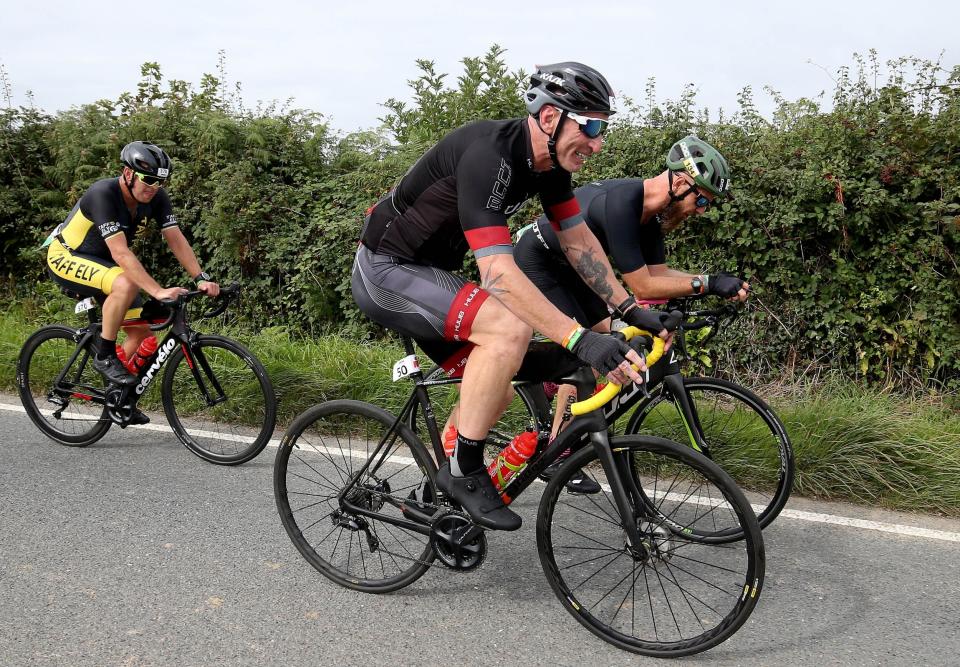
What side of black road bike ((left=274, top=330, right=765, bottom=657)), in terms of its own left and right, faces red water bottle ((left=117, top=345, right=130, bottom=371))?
back

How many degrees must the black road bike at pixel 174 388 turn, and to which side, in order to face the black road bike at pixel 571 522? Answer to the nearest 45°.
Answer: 0° — it already faces it

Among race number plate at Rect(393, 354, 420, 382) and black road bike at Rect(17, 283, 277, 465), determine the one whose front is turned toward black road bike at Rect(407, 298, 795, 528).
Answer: black road bike at Rect(17, 283, 277, 465)

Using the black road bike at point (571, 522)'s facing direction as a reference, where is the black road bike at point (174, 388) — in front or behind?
behind

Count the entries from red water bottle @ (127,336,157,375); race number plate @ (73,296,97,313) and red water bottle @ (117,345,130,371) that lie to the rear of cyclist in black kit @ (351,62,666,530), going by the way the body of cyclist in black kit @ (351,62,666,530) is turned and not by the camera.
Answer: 3

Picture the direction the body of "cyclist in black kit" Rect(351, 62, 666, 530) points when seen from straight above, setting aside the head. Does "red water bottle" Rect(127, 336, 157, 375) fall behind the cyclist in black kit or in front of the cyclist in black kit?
behind

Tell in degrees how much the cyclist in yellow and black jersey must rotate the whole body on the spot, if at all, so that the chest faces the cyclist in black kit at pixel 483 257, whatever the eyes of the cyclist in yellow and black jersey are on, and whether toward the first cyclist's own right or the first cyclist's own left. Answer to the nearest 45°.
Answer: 0° — they already face them

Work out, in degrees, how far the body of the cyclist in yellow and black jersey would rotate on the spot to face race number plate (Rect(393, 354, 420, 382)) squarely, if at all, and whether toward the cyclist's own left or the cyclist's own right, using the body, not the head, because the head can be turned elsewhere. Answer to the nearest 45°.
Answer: approximately 45° to the cyclist's own right

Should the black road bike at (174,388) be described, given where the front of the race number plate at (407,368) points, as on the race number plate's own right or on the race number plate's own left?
on the race number plate's own right

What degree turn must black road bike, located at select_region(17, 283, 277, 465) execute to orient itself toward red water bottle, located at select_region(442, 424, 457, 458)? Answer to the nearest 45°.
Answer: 0° — it already faces it

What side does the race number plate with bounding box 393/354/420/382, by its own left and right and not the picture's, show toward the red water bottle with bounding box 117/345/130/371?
right

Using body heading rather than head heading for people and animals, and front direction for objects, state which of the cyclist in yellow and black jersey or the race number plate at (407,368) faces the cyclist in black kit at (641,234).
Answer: the cyclist in yellow and black jersey

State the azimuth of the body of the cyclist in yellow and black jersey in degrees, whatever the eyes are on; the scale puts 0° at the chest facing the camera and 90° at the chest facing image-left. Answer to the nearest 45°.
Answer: approximately 315°

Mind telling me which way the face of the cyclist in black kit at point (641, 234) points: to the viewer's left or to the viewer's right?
to the viewer's right
